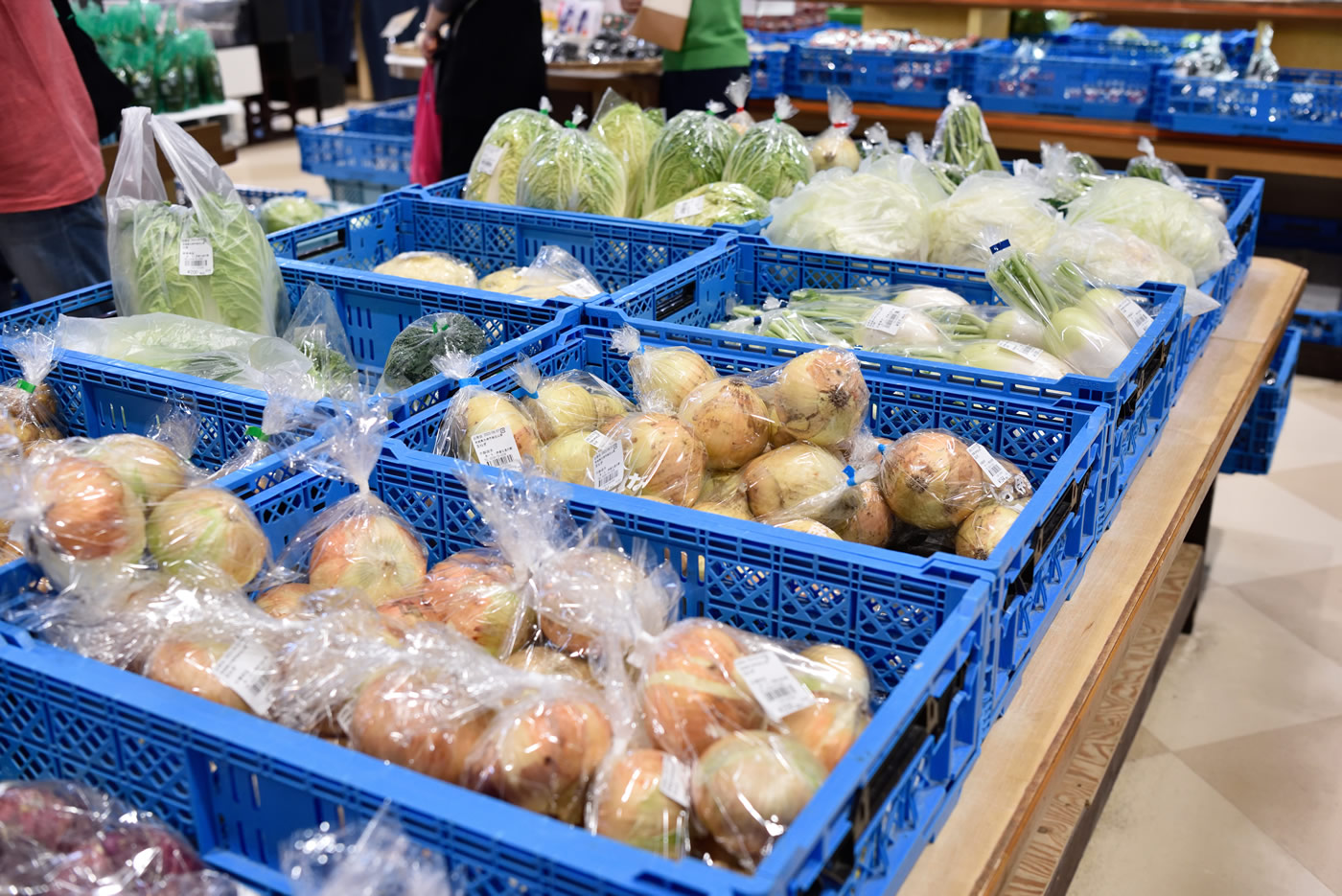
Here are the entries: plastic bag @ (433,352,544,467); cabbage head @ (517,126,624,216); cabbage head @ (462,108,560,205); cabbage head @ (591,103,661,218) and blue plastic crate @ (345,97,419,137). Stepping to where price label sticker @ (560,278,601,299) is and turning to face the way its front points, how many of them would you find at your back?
4

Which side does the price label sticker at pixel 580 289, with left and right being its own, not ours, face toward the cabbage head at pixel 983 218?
left

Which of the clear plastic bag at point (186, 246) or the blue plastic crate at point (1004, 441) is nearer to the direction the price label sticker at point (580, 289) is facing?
the blue plastic crate

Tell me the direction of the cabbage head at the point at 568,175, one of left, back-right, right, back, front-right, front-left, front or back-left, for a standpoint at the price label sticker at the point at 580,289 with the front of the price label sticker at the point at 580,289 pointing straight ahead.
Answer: back

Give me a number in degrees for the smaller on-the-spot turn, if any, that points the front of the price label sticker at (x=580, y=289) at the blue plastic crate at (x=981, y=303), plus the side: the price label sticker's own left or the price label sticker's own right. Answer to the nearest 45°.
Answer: approximately 90° to the price label sticker's own left

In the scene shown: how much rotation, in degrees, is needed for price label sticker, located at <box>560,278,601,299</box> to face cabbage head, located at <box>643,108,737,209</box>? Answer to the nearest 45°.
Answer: approximately 180°

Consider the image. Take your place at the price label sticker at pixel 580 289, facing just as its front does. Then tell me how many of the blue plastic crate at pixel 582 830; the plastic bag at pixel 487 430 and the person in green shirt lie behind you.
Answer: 1

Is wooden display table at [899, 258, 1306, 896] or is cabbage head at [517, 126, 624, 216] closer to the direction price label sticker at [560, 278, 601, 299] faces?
the wooden display table

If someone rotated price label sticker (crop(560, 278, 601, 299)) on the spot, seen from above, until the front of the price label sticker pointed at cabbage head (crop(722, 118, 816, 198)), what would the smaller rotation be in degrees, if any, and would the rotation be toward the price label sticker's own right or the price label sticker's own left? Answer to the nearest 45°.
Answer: approximately 135° to the price label sticker's own left

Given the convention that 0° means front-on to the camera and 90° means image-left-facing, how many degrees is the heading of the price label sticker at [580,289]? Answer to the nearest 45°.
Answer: approximately 0°

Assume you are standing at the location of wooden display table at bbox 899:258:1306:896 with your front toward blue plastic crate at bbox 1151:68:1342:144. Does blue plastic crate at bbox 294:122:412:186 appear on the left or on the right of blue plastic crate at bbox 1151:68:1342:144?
left

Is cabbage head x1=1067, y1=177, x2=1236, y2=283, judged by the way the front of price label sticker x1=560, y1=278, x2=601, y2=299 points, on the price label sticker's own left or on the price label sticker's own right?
on the price label sticker's own left

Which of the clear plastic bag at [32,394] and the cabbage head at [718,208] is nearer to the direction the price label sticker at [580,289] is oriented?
the clear plastic bag

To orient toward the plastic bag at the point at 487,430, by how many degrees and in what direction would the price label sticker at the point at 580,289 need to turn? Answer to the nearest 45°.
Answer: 0° — it already faces it

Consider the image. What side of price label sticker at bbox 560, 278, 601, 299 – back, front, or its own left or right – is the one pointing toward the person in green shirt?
back
